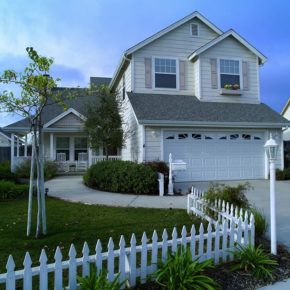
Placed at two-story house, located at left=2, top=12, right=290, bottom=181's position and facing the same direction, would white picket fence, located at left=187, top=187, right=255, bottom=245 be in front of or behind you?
in front

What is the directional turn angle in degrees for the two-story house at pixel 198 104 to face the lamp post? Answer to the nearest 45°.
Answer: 0° — it already faces it

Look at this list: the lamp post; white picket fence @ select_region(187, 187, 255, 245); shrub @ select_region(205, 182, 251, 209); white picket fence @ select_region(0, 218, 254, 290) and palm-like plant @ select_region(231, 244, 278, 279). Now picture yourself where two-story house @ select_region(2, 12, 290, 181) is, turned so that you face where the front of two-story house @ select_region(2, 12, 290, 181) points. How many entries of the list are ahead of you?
5

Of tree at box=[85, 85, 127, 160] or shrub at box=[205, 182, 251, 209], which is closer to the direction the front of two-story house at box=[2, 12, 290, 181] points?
the shrub

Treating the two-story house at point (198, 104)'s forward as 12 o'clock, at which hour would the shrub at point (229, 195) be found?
The shrub is roughly at 12 o'clock from the two-story house.

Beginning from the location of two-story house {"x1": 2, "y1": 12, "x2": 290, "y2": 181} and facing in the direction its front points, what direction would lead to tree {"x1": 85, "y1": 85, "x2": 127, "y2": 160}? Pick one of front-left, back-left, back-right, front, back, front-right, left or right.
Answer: right

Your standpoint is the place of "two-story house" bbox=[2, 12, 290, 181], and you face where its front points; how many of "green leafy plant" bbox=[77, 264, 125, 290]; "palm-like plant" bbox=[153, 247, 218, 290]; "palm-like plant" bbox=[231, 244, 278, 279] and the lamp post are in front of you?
4

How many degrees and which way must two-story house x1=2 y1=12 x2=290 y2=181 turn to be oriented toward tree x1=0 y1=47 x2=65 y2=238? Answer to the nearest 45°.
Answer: approximately 45° to its right

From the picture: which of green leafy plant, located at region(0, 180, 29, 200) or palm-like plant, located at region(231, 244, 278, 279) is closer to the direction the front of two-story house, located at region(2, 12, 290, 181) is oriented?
the palm-like plant

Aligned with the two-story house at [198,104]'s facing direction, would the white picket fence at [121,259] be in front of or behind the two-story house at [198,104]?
in front

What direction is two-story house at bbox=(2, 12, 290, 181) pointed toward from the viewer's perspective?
toward the camera

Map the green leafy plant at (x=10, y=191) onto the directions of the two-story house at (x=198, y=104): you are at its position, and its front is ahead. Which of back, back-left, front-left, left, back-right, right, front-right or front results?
front-right

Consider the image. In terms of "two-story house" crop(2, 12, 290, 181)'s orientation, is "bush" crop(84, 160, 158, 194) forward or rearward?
forward

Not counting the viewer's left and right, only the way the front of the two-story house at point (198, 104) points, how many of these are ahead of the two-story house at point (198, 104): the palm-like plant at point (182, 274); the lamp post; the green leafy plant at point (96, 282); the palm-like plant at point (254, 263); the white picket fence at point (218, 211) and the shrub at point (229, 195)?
6
